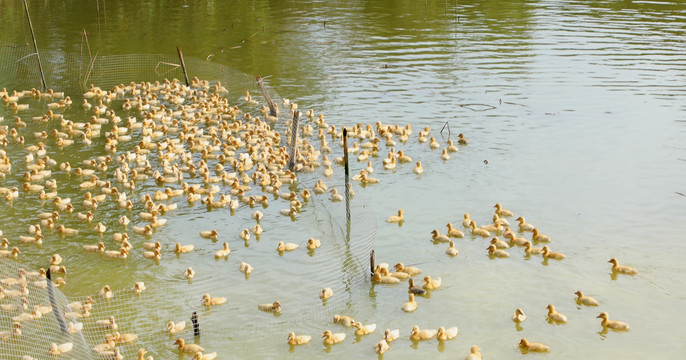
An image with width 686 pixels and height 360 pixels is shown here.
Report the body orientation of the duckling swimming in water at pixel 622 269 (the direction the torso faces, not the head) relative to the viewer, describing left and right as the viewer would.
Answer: facing to the left of the viewer

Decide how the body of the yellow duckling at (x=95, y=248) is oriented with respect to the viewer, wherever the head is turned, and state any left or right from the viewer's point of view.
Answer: facing to the right of the viewer

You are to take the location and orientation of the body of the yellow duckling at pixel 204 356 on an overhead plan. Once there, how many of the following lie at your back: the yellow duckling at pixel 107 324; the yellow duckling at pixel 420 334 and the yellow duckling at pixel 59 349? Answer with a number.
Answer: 1

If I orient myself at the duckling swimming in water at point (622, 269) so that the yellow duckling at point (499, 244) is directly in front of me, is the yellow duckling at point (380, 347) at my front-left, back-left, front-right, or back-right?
front-left

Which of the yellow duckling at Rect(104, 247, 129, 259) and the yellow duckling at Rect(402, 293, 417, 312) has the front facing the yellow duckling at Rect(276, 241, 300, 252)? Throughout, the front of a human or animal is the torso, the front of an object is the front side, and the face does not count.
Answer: the yellow duckling at Rect(104, 247, 129, 259)

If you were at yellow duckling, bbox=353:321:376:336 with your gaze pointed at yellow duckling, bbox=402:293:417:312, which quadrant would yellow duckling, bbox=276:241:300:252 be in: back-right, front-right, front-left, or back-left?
front-left

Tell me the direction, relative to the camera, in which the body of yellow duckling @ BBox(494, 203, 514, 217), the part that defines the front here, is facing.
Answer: to the viewer's left

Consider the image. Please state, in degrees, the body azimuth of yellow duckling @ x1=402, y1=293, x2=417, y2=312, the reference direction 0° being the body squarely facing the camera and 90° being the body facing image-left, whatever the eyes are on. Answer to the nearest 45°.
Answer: approximately 225°
